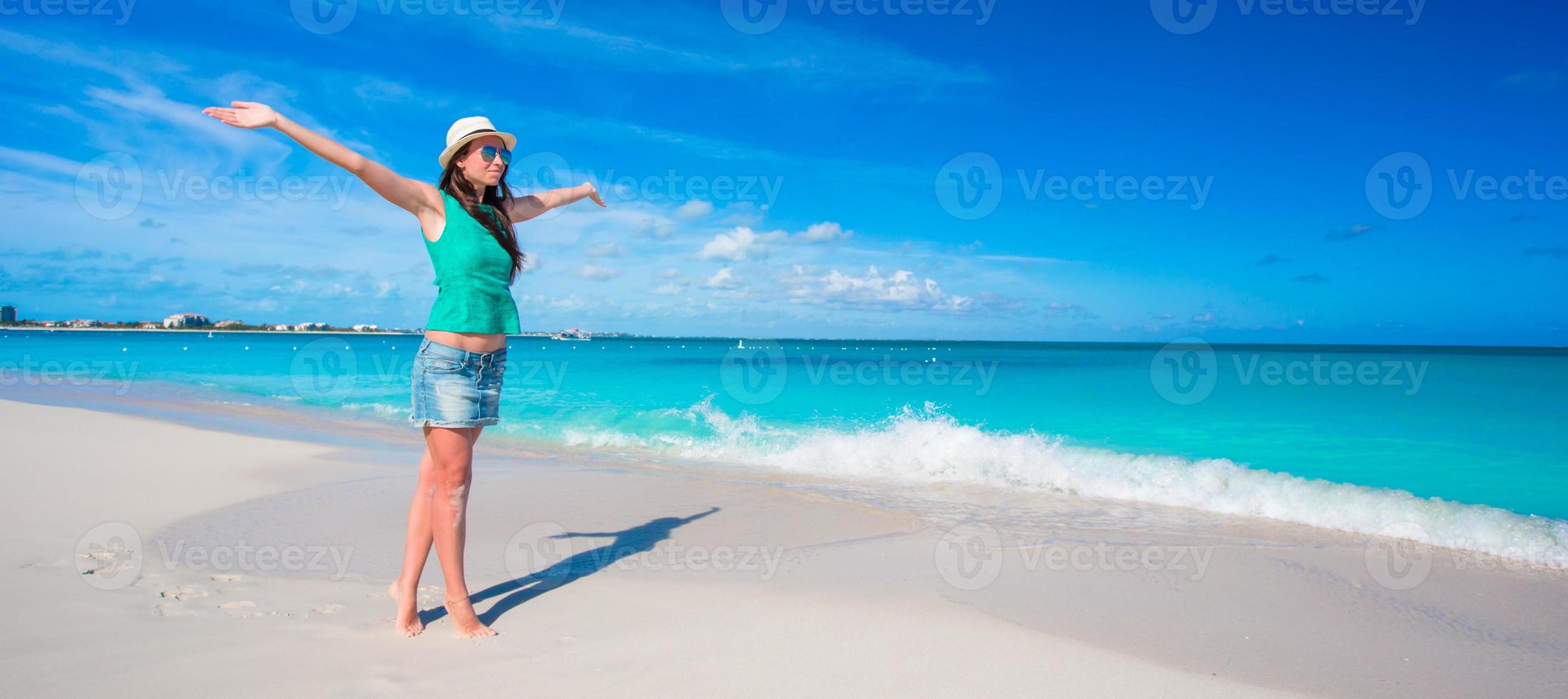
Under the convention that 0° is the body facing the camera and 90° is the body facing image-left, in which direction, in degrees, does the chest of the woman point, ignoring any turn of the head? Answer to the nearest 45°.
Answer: approximately 315°

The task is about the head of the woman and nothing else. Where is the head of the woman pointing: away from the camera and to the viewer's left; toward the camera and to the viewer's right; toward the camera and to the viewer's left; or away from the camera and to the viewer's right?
toward the camera and to the viewer's right
